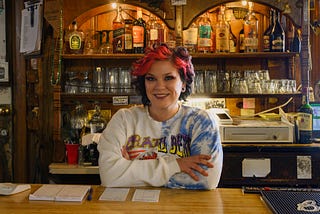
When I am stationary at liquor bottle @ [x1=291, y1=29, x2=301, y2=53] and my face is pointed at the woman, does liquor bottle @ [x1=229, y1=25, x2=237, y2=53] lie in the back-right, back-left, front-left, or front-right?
front-right

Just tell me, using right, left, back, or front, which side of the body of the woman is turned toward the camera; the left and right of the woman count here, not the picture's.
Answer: front

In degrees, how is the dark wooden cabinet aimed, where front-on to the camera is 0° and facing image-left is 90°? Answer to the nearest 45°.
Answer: approximately 0°

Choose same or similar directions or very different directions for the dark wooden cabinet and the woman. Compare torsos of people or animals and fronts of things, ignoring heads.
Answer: same or similar directions

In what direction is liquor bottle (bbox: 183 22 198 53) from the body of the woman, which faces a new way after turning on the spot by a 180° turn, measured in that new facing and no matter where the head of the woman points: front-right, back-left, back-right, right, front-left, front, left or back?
front

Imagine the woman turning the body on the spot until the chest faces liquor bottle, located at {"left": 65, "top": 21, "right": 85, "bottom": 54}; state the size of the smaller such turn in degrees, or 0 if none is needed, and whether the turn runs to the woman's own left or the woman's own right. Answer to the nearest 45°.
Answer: approximately 135° to the woman's own right

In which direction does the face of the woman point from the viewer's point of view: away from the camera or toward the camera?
toward the camera

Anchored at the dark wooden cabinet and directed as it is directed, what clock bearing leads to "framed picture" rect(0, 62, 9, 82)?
The framed picture is roughly at 3 o'clock from the dark wooden cabinet.

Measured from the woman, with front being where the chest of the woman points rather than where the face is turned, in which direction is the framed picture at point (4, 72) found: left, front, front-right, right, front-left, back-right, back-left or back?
back-right

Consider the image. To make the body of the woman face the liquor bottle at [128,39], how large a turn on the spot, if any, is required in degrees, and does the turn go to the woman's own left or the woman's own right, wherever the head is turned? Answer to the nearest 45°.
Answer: approximately 180°

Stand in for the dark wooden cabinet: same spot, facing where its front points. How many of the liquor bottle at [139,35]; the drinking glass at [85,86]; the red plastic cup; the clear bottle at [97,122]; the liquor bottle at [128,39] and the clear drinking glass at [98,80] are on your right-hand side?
6
